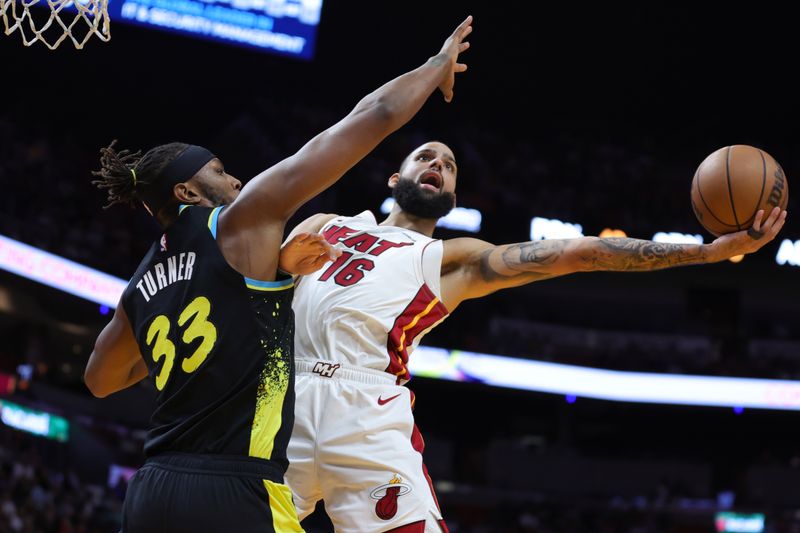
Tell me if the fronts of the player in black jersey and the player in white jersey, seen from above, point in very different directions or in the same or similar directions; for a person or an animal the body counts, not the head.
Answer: very different directions

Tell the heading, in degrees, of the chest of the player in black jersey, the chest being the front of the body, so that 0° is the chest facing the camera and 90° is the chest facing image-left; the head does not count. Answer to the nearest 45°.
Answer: approximately 225°

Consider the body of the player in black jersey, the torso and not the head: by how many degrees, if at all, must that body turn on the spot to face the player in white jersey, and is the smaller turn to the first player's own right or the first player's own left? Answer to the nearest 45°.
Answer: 0° — they already face them

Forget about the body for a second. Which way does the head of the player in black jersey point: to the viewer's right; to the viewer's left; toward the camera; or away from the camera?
to the viewer's right
